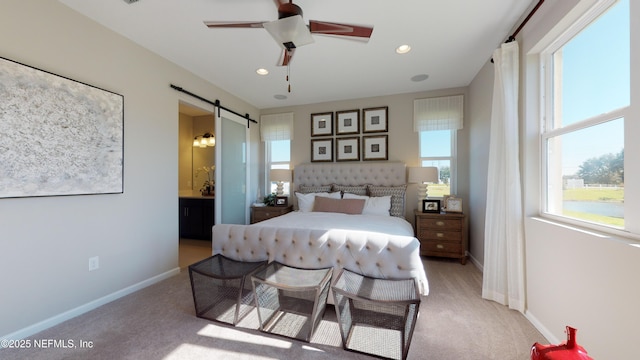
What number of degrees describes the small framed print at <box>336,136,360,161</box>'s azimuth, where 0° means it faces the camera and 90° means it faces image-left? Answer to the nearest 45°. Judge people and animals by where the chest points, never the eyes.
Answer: approximately 0°

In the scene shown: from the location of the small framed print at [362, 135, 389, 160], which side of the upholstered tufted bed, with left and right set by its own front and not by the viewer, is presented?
back

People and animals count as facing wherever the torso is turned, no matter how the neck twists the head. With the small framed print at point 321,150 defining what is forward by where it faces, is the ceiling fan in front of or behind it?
in front

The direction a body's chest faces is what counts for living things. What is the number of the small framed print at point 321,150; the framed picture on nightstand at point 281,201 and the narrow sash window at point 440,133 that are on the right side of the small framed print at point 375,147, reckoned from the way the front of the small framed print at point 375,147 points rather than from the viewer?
2

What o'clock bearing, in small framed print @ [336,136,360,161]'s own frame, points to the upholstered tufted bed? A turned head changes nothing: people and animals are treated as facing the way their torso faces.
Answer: The upholstered tufted bed is roughly at 12 o'clock from the small framed print.

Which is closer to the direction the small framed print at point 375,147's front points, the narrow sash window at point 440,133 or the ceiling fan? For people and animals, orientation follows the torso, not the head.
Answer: the ceiling fan

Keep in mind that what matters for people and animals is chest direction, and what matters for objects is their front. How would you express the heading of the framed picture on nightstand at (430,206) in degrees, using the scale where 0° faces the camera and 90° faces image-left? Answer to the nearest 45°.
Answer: approximately 0°

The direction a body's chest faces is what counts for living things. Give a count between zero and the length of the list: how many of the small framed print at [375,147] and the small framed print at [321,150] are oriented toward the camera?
2
